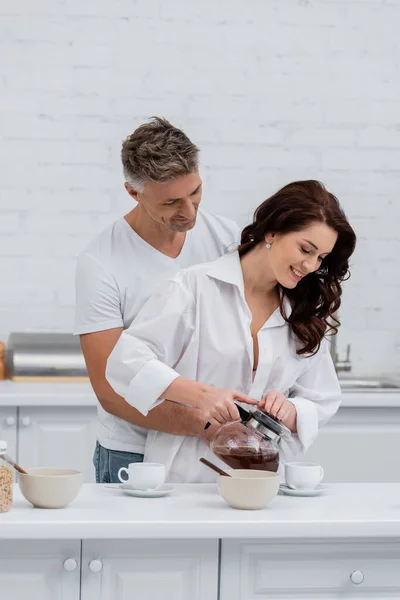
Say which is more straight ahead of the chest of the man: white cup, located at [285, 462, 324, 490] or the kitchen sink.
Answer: the white cup

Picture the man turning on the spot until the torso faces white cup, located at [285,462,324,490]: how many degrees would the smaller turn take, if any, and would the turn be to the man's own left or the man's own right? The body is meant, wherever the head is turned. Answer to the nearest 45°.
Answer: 0° — they already face it

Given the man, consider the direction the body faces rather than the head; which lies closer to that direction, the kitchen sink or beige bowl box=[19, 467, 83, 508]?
the beige bowl

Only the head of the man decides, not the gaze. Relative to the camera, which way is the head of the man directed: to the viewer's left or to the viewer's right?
to the viewer's right

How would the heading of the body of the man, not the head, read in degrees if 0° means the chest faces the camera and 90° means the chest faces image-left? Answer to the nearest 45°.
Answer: approximately 315°

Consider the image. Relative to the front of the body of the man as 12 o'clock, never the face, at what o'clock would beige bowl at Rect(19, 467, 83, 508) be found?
The beige bowl is roughly at 2 o'clock from the man.
